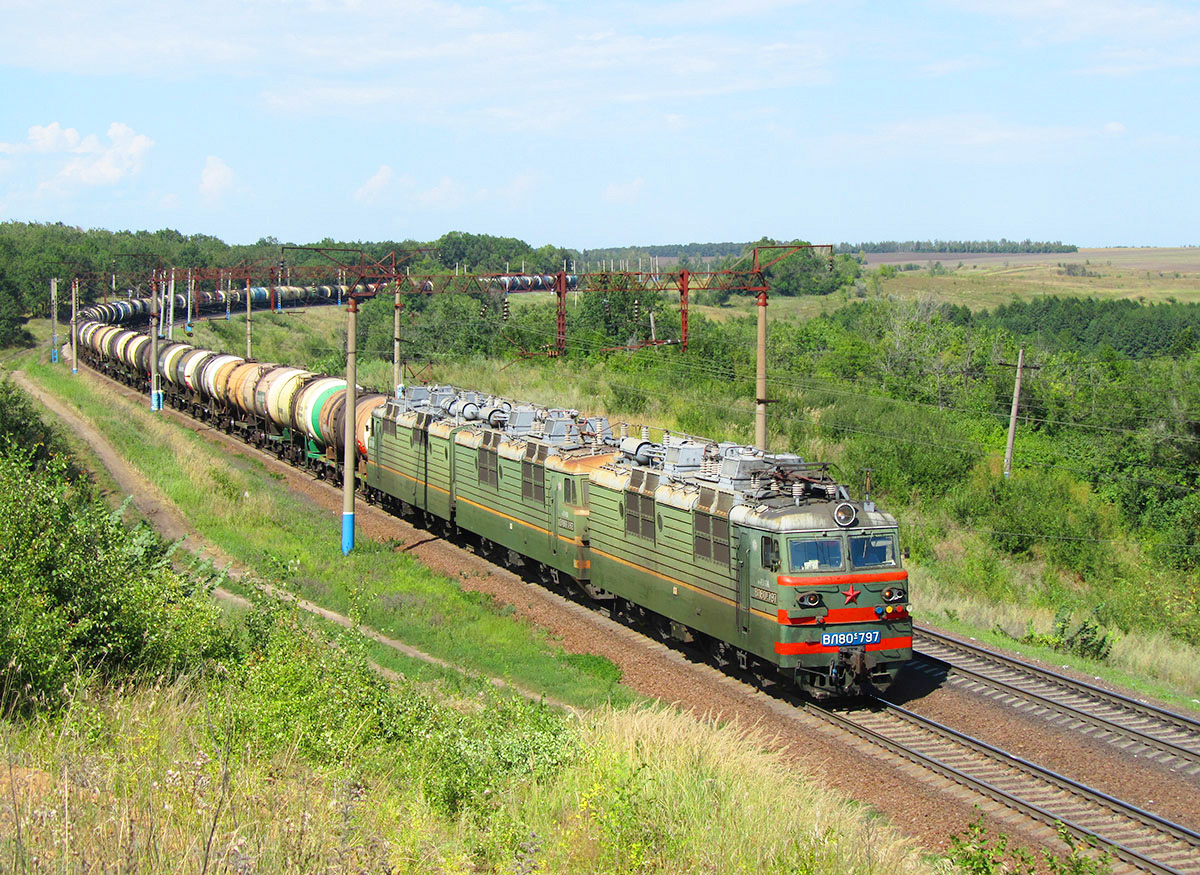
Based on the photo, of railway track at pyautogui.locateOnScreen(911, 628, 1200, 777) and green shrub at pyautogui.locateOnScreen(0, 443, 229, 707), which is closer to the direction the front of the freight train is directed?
the railway track

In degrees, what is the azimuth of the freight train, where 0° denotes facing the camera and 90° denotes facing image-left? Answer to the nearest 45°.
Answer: approximately 315°

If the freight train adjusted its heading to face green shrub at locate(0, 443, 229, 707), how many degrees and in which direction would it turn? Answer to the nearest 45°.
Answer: approximately 90° to its right

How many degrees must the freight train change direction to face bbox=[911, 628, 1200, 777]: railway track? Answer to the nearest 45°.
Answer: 0° — it already faces it
